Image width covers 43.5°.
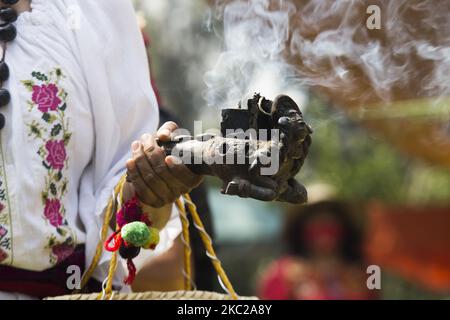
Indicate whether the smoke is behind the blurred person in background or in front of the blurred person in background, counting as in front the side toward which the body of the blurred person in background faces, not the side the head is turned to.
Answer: in front

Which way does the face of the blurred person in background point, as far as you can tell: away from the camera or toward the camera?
toward the camera

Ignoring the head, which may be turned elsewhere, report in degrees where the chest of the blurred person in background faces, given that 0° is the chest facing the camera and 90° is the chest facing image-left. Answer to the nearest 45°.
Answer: approximately 0°

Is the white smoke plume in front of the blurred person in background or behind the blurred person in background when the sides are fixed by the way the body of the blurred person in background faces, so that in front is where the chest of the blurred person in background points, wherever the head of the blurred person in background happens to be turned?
in front
